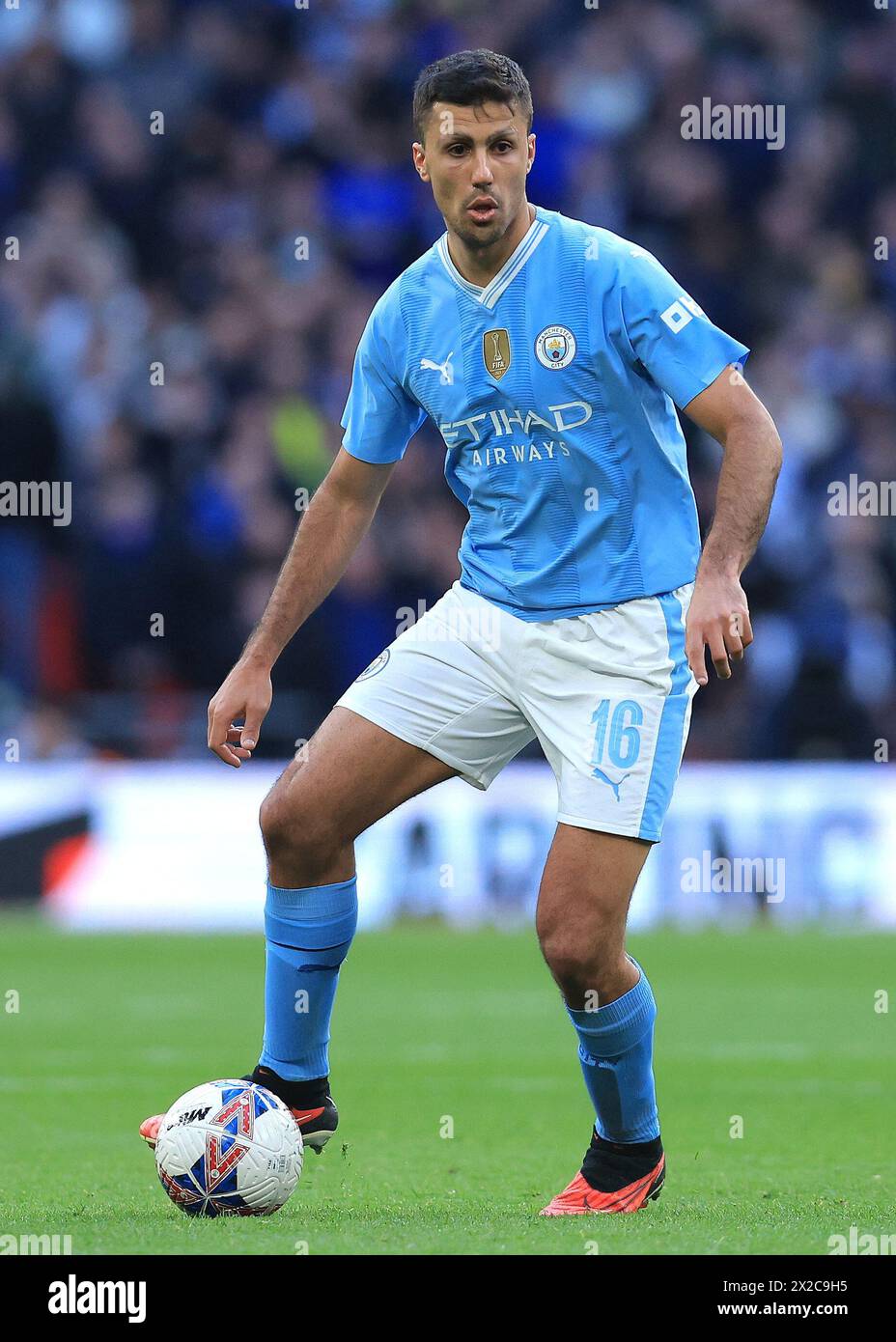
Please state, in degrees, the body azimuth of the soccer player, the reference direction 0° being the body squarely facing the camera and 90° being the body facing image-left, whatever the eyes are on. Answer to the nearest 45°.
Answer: approximately 45°
